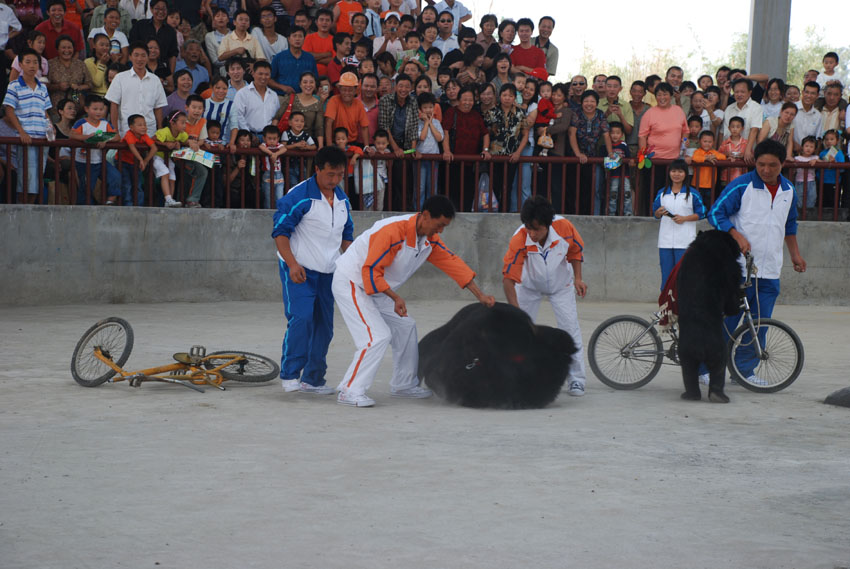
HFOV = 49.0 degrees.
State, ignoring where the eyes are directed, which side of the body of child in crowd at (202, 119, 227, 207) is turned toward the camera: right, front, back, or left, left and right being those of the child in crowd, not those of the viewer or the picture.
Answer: front

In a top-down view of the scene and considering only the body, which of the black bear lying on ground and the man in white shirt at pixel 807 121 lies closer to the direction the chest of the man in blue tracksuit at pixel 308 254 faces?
the black bear lying on ground

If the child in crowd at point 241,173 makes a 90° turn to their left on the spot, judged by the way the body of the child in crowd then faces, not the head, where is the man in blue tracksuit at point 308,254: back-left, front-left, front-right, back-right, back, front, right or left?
right

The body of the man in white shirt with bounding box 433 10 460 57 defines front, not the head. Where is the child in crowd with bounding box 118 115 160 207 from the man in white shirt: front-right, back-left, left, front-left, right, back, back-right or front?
front-right

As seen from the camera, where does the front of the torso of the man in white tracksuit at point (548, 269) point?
toward the camera

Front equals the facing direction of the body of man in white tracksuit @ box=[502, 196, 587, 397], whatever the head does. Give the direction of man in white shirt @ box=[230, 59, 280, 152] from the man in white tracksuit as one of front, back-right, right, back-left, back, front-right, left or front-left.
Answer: back-right

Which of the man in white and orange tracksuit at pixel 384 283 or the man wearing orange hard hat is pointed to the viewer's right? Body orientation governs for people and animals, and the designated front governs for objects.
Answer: the man in white and orange tracksuit

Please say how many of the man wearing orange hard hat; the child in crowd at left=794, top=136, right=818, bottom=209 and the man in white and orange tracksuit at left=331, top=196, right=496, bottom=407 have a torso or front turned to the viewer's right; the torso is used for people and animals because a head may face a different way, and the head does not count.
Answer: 1

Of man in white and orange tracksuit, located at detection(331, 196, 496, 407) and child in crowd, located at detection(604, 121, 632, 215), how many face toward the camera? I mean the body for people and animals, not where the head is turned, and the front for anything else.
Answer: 1

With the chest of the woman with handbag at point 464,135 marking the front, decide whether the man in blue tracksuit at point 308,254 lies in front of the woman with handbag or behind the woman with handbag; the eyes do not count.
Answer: in front

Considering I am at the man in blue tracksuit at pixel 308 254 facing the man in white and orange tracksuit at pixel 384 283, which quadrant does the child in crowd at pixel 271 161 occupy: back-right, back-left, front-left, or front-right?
back-left

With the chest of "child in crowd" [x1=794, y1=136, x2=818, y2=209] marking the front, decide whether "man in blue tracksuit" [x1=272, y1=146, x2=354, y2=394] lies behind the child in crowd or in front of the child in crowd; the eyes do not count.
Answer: in front

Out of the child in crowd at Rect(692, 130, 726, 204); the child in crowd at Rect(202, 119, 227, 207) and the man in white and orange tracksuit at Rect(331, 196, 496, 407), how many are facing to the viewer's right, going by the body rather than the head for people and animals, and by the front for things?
1
